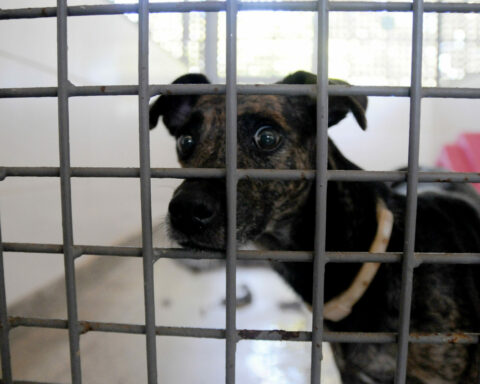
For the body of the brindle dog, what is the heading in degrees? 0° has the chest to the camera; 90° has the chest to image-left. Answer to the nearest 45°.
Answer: approximately 45°

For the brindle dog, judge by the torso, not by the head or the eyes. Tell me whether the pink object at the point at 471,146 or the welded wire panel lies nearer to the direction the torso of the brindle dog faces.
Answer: the welded wire panel

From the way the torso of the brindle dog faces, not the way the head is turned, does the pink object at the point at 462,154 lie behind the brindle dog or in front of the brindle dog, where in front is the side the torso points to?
behind

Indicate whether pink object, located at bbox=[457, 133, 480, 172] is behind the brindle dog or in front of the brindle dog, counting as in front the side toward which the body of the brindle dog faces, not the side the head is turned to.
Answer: behind
